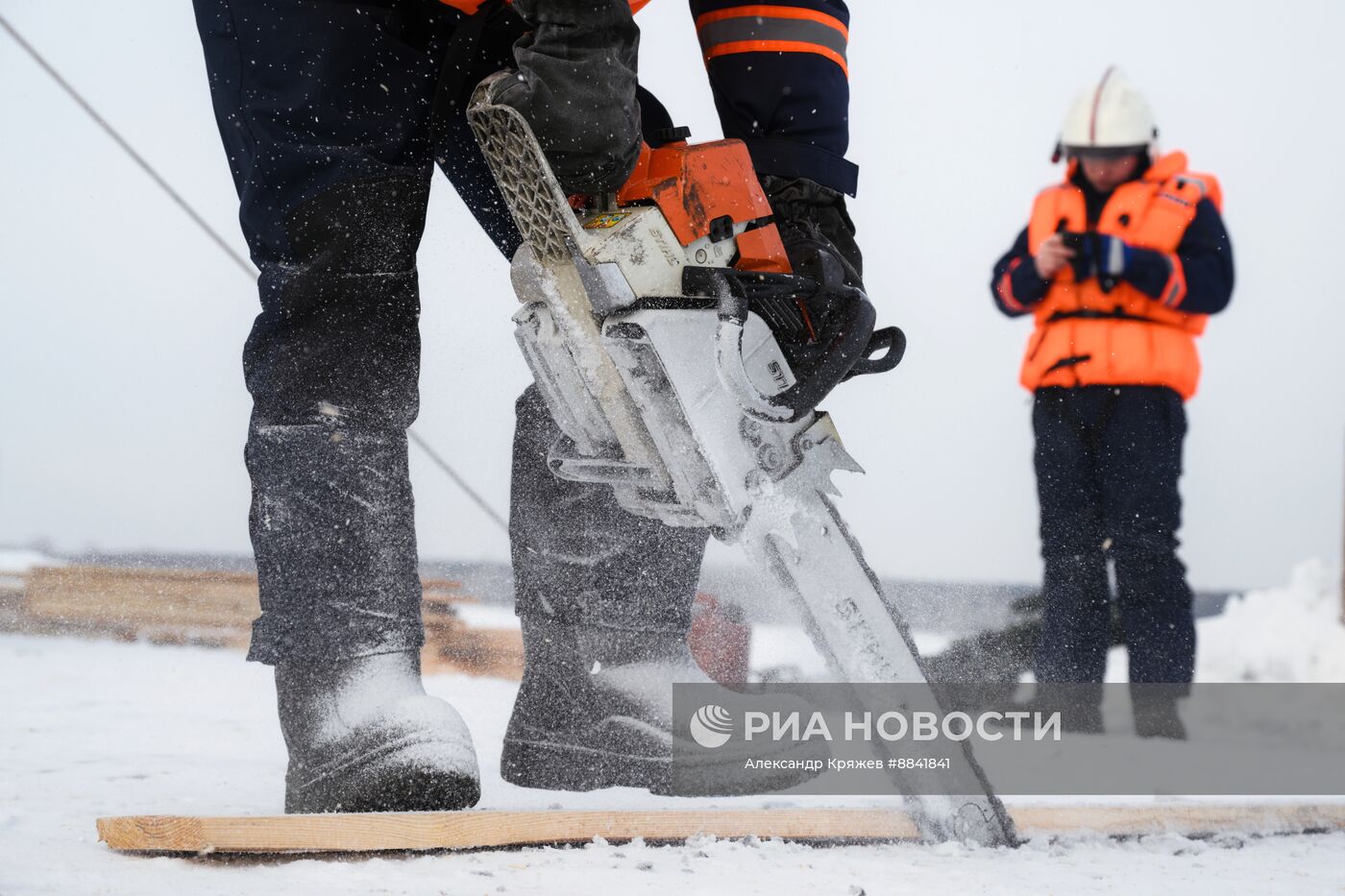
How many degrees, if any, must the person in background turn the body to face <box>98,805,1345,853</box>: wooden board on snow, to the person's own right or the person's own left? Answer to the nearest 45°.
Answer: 0° — they already face it

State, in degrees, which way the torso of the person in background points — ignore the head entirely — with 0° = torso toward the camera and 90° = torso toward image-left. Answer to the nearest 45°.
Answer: approximately 0°
